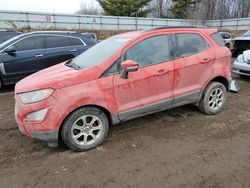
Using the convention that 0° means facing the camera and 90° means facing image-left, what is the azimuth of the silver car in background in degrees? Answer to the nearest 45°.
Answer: approximately 45°

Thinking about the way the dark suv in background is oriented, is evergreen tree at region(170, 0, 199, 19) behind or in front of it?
behind

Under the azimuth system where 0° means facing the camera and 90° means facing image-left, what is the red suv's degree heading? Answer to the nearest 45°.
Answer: approximately 45°

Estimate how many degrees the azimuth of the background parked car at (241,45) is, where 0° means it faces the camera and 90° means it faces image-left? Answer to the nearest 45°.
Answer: approximately 45°

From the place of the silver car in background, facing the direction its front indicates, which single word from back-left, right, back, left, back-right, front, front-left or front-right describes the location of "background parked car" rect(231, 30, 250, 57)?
back-right

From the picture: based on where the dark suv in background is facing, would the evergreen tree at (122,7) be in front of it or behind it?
behind

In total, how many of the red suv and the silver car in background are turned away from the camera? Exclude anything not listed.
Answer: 0
